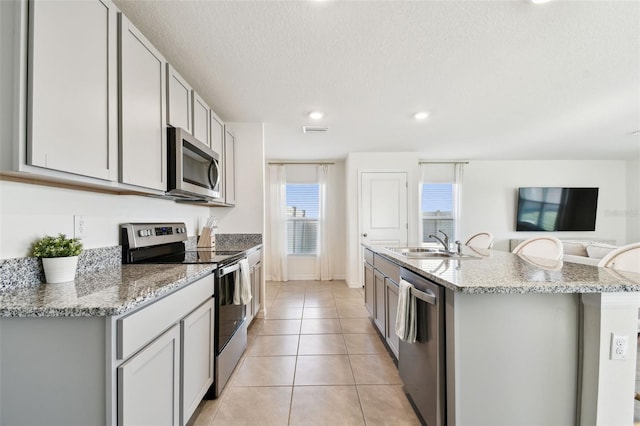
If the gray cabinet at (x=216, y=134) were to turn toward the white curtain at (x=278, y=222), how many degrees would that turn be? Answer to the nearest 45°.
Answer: approximately 45° to its left

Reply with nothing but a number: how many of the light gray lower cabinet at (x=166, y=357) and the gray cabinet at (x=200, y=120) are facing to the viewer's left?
0

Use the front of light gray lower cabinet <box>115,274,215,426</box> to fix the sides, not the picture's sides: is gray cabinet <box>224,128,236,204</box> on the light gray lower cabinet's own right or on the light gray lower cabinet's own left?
on the light gray lower cabinet's own left

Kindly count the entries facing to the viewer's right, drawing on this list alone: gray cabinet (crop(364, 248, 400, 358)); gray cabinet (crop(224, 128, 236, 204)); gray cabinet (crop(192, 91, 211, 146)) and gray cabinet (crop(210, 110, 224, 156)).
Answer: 3

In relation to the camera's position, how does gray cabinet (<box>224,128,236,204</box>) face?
facing to the right of the viewer

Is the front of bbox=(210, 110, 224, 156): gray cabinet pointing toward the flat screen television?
yes

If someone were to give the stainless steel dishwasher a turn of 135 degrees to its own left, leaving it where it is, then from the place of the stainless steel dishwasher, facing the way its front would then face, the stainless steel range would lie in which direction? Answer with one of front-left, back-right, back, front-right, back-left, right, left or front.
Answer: back-right

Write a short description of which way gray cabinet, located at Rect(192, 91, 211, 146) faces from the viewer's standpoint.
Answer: facing to the right of the viewer

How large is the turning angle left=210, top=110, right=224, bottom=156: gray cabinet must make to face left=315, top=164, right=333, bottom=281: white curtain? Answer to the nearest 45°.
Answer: approximately 45° to its left

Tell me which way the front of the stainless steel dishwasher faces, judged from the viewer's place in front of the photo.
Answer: facing to the left of the viewer

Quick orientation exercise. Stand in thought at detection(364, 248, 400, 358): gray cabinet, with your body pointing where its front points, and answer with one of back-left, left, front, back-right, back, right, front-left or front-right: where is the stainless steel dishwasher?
left

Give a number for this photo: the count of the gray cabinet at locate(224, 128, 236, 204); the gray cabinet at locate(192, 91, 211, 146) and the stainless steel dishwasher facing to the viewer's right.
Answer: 2

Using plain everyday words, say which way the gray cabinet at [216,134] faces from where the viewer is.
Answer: facing to the right of the viewer

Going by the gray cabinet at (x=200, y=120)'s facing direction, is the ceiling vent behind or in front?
in front

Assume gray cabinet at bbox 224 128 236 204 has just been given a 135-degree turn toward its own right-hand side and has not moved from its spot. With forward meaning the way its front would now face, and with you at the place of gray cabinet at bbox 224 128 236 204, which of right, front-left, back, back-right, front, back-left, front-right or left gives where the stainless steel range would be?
front-left

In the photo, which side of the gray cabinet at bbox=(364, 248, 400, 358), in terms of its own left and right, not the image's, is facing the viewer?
left

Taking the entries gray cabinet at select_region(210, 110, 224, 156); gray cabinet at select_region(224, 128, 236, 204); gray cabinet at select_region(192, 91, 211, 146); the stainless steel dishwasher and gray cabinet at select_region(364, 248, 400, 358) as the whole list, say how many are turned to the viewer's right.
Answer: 3

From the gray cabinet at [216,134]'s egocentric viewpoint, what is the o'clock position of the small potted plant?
The small potted plant is roughly at 4 o'clock from the gray cabinet.
